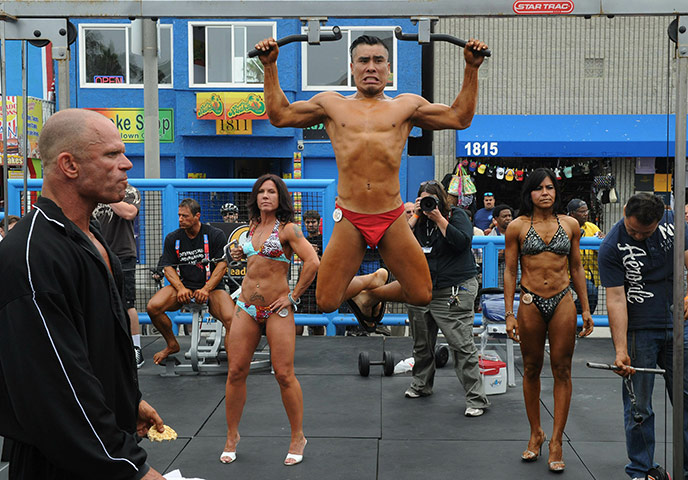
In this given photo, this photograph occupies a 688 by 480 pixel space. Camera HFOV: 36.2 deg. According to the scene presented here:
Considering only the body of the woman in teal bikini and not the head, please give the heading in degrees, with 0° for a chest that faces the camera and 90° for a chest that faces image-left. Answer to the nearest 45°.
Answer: approximately 45°

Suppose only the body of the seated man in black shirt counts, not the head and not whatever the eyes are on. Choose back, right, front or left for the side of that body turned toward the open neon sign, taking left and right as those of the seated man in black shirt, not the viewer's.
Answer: back

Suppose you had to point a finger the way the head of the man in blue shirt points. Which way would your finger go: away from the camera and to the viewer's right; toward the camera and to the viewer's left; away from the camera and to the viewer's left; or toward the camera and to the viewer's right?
toward the camera and to the viewer's left

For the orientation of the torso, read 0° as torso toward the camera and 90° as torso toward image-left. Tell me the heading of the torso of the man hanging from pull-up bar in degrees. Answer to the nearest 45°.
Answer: approximately 0°

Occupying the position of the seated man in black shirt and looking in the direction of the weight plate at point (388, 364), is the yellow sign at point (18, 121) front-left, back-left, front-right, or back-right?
back-left

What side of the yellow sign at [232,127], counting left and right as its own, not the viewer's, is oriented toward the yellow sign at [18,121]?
right

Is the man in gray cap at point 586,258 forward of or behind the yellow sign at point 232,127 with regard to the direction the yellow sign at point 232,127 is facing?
forward

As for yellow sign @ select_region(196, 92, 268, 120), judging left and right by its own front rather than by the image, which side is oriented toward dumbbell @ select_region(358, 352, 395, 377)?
front

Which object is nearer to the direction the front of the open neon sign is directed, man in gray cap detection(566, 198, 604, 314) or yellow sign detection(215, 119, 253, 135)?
the man in gray cap
